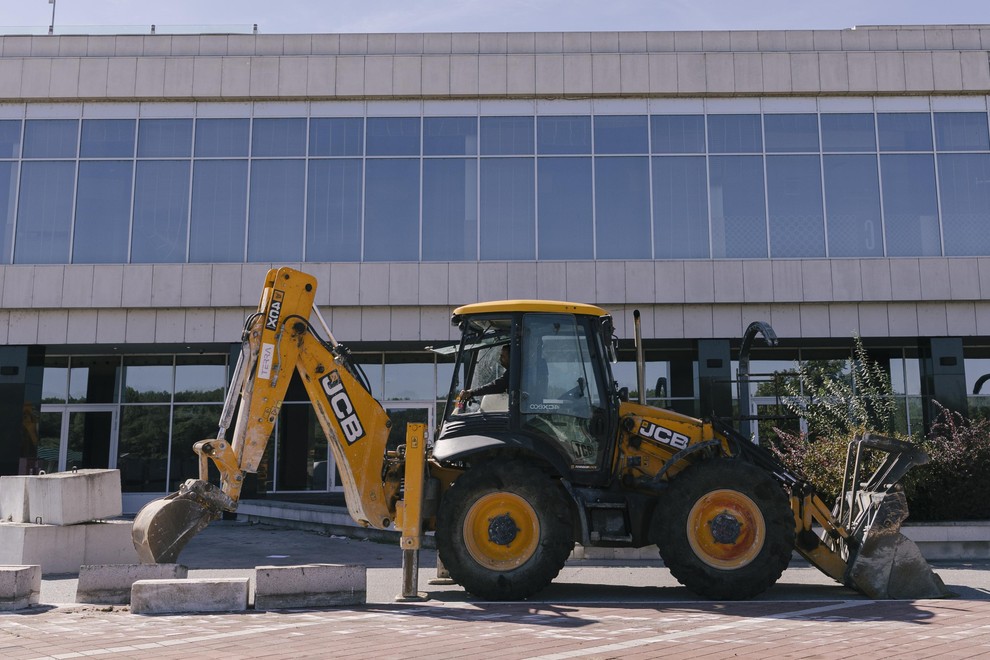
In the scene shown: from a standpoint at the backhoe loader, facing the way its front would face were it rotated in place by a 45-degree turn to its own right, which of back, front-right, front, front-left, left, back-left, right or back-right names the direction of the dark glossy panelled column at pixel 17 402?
back

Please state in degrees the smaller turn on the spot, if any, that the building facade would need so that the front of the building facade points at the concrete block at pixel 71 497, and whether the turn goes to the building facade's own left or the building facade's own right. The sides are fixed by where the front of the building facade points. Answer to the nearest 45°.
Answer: approximately 45° to the building facade's own right

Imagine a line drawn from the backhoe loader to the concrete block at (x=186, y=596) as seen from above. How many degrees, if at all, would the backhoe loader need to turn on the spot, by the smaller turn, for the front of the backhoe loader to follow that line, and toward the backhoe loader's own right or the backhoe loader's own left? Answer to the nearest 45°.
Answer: approximately 180°

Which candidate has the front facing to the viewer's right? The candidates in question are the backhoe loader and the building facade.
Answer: the backhoe loader

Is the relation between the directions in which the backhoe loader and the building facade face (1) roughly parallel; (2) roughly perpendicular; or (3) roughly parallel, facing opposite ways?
roughly perpendicular

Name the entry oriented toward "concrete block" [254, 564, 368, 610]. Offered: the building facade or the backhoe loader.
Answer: the building facade

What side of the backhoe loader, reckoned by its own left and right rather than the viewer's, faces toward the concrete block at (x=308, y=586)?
back

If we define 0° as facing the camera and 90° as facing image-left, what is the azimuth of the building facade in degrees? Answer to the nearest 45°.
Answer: approximately 0°

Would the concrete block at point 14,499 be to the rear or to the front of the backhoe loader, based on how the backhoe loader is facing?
to the rear

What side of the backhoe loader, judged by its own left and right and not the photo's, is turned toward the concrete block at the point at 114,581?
back

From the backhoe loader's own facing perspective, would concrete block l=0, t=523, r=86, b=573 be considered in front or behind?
behind

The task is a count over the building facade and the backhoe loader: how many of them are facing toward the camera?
1

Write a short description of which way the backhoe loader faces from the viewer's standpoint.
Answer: facing to the right of the viewer

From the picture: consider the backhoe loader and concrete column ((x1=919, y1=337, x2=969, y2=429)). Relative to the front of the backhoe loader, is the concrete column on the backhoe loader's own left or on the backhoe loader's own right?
on the backhoe loader's own left
